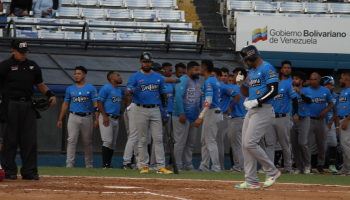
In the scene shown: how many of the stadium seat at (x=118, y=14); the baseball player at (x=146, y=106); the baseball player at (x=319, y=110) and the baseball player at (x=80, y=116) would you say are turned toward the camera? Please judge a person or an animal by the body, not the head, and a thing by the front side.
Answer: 4

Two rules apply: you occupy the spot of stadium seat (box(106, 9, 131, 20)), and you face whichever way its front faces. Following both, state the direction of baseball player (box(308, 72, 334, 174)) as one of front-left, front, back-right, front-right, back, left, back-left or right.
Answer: front-left

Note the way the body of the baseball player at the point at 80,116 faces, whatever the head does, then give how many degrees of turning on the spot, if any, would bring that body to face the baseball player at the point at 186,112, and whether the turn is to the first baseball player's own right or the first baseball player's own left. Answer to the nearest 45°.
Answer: approximately 90° to the first baseball player's own left

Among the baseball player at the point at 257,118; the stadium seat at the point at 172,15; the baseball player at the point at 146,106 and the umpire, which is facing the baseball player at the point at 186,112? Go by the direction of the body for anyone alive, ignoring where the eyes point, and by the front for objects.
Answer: the stadium seat

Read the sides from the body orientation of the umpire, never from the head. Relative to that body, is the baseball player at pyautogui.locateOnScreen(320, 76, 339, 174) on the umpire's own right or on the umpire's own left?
on the umpire's own left

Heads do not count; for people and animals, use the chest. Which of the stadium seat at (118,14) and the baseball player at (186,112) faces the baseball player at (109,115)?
the stadium seat

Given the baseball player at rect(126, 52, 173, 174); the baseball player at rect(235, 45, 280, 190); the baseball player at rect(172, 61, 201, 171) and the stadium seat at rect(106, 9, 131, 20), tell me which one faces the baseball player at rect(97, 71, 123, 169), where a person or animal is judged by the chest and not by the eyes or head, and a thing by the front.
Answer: the stadium seat

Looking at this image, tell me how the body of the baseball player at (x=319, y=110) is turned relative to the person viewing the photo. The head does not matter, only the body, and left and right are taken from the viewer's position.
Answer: facing the viewer

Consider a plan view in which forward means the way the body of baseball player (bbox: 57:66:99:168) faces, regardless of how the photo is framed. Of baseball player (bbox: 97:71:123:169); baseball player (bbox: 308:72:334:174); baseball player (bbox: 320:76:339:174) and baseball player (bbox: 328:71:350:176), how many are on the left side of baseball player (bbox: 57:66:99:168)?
4

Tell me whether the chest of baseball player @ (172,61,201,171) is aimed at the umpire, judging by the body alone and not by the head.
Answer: no

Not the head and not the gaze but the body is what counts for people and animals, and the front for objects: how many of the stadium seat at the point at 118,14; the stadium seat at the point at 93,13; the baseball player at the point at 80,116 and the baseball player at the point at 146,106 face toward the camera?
4

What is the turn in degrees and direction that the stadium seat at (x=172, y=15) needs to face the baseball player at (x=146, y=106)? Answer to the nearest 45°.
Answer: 0° — it already faces them

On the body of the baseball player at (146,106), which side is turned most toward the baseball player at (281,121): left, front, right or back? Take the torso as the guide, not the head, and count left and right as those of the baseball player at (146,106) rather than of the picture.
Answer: left

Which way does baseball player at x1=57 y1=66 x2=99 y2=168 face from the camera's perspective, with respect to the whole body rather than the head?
toward the camera

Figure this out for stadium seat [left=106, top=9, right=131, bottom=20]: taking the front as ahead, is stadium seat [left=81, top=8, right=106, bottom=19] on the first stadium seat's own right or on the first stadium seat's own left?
on the first stadium seat's own right

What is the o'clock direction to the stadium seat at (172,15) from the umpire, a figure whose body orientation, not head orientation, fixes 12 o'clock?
The stadium seat is roughly at 7 o'clock from the umpire.

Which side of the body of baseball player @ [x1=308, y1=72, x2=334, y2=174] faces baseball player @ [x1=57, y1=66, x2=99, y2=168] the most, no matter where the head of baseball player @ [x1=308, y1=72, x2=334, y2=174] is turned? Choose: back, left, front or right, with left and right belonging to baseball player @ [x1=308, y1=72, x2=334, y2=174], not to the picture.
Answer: right
